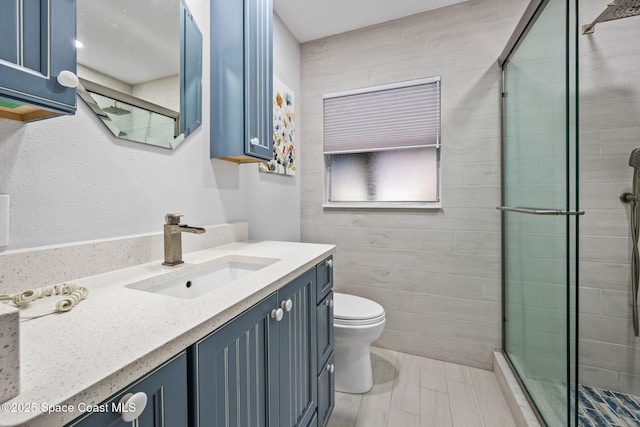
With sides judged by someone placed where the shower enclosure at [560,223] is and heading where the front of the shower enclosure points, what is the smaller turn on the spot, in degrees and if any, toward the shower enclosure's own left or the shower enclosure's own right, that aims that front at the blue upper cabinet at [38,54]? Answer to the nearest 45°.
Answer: approximately 45° to the shower enclosure's own left

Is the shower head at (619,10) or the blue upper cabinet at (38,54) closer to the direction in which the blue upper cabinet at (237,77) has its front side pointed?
the shower head

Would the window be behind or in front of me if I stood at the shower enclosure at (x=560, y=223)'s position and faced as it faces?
in front

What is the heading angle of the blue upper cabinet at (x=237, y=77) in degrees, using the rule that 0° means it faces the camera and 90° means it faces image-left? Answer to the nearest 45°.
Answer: approximately 315°

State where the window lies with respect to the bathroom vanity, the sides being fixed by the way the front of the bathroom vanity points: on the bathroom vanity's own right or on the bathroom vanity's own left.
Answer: on the bathroom vanity's own left

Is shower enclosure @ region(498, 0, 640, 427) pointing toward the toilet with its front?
yes

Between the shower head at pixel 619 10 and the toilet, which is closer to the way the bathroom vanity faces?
the shower head
